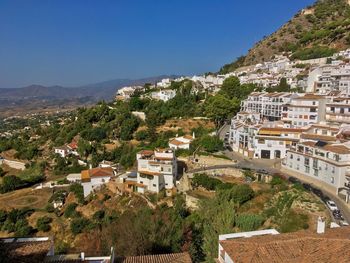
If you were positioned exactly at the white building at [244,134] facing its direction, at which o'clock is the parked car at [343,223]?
The parked car is roughly at 10 o'clock from the white building.

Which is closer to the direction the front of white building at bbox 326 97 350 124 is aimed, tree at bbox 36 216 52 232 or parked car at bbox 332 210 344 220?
the parked car

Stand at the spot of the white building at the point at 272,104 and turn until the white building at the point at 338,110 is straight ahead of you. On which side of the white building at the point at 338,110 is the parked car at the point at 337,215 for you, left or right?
right

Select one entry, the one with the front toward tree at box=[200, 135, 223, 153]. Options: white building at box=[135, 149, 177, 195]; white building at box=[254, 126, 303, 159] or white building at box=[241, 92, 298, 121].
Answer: white building at box=[241, 92, 298, 121]

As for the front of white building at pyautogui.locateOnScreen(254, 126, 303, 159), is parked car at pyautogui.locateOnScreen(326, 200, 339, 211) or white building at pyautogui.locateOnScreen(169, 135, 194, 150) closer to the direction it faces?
the parked car

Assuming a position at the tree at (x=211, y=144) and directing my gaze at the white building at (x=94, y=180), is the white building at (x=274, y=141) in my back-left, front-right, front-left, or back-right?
back-left

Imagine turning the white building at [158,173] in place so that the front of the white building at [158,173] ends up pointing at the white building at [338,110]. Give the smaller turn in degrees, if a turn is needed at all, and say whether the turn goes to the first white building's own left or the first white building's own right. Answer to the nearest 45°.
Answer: approximately 90° to the first white building's own left

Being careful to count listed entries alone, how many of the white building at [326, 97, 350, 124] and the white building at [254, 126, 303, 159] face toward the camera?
2

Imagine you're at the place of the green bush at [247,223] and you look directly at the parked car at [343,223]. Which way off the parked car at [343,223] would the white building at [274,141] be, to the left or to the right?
left
